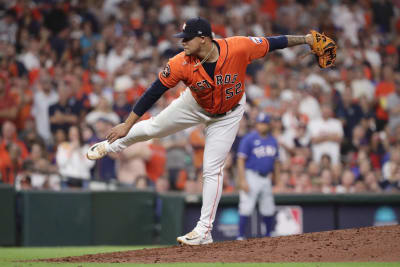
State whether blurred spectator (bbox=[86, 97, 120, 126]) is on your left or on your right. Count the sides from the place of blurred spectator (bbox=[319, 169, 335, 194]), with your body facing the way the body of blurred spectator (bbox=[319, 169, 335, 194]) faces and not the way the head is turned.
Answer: on your right

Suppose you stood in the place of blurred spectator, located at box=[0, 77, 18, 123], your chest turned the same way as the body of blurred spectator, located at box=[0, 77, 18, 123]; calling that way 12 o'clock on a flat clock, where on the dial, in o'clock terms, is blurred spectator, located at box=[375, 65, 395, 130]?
blurred spectator, located at box=[375, 65, 395, 130] is roughly at 9 o'clock from blurred spectator, located at box=[0, 77, 18, 123].

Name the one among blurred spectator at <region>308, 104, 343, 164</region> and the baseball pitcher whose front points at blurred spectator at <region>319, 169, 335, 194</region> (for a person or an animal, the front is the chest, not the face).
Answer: blurred spectator at <region>308, 104, 343, 164</region>

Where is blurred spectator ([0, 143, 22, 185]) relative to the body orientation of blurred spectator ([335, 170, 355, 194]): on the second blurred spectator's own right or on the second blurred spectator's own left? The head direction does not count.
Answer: on the second blurred spectator's own right

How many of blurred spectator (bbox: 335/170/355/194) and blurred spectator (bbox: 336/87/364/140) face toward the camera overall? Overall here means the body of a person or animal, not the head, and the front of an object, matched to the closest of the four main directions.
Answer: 2

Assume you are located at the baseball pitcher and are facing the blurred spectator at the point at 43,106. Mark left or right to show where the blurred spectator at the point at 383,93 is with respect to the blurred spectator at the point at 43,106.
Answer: right

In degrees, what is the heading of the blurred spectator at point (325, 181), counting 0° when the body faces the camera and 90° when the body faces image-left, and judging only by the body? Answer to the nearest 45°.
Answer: approximately 0°

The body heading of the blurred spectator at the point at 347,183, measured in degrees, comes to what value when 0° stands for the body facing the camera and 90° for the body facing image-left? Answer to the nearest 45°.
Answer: approximately 0°

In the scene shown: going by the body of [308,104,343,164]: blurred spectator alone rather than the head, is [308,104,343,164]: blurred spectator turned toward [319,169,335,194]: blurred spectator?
yes

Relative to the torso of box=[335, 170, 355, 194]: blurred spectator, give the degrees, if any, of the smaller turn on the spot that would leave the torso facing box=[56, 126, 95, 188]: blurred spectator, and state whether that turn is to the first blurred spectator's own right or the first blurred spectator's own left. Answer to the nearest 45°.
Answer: approximately 90° to the first blurred spectator's own right

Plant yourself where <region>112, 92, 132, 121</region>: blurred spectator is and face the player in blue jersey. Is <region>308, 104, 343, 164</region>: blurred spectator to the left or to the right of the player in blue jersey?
left
